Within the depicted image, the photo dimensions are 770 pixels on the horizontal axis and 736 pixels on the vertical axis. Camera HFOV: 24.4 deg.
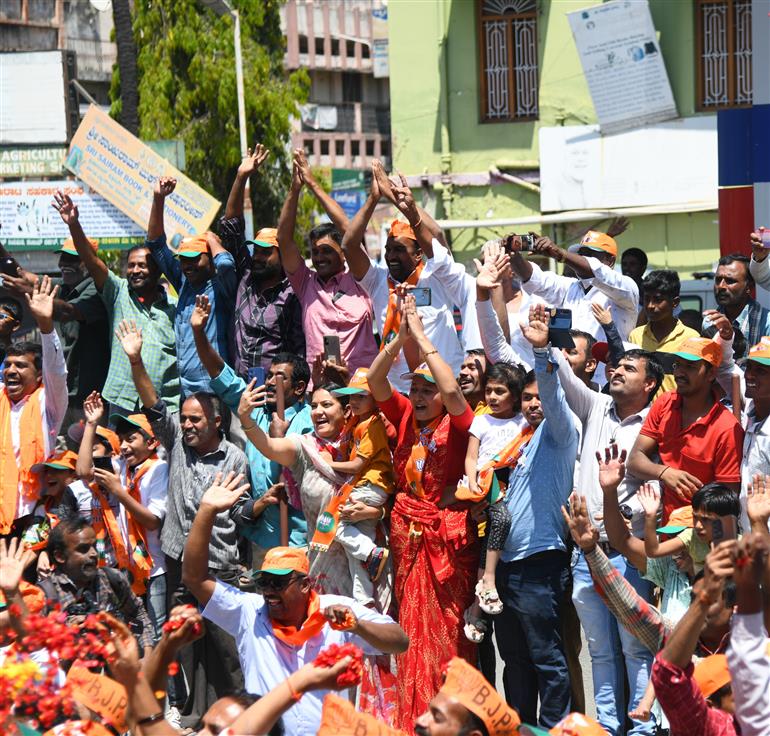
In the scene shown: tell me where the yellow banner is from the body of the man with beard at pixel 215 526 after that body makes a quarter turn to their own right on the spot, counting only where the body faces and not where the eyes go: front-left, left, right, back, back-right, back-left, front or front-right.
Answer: front-right

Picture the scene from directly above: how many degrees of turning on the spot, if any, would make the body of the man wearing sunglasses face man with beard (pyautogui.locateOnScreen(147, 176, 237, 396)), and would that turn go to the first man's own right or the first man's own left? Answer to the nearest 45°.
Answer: approximately 135° to the first man's own right

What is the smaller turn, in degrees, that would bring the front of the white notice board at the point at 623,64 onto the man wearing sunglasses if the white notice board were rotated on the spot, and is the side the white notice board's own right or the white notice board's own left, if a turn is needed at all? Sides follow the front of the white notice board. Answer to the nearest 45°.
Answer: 0° — it already faces them

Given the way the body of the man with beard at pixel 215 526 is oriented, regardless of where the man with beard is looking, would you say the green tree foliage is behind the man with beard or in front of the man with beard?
behind

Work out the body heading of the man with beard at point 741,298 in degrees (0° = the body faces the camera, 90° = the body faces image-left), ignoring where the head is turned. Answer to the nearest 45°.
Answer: approximately 45°

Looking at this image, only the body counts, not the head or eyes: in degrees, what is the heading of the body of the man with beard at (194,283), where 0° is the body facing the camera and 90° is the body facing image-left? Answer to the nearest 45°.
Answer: approximately 45°
